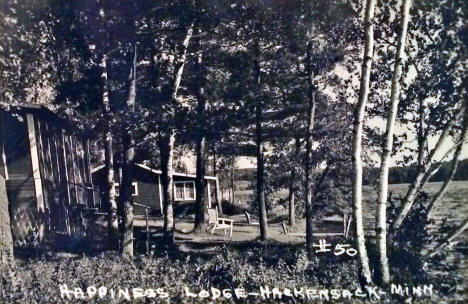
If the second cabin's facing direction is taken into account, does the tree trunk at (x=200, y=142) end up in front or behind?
in front

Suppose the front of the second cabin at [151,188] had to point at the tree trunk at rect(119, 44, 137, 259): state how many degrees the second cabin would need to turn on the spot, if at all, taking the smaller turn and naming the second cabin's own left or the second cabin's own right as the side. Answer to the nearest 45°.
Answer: approximately 45° to the second cabin's own right

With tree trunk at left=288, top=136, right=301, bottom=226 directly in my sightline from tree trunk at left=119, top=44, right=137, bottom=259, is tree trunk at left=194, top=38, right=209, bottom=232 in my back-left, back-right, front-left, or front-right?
front-left

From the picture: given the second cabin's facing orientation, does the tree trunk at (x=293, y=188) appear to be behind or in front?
in front

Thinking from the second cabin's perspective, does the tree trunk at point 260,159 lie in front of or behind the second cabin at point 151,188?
in front

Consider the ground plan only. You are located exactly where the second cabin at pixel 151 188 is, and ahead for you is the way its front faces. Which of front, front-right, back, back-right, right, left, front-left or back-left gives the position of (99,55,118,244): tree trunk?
front-right

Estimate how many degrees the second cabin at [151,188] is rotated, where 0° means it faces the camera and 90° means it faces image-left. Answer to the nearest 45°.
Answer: approximately 315°

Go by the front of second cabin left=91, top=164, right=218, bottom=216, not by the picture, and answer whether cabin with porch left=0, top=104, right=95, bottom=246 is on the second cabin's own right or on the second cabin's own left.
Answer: on the second cabin's own right

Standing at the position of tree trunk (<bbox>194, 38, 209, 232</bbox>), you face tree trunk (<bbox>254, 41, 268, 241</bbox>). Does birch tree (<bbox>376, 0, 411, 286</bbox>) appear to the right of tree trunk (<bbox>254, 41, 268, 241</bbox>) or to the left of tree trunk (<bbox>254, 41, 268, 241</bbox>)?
right
